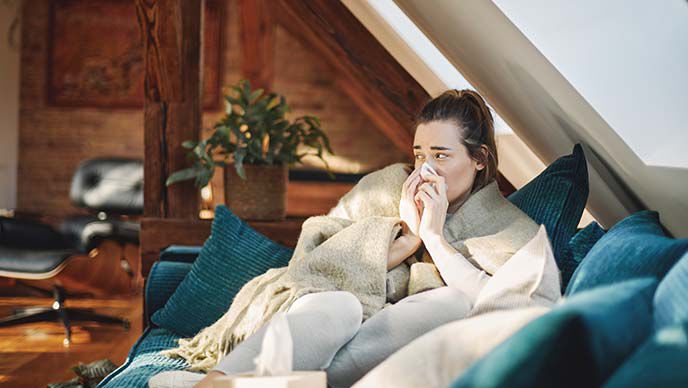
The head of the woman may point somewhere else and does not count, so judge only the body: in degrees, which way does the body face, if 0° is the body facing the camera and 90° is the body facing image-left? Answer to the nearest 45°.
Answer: approximately 45°

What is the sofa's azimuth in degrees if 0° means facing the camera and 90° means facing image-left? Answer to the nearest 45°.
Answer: approximately 45°

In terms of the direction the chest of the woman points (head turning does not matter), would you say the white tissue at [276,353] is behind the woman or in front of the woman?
in front

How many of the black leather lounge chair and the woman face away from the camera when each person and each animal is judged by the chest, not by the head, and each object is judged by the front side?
0

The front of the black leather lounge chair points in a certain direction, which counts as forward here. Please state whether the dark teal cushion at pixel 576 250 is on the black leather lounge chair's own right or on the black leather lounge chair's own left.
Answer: on the black leather lounge chair's own left

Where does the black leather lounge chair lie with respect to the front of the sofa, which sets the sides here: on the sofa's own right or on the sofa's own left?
on the sofa's own right

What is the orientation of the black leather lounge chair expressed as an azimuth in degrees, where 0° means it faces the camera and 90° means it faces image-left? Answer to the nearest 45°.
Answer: approximately 45°
